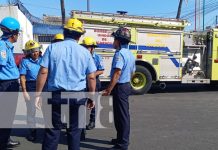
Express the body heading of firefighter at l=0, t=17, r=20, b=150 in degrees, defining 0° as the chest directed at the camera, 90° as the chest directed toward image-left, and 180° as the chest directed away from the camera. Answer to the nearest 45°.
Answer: approximately 270°

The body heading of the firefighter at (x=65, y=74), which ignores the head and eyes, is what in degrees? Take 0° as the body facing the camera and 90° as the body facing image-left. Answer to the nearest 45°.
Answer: approximately 180°

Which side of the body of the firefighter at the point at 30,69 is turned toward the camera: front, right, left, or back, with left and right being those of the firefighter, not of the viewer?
front

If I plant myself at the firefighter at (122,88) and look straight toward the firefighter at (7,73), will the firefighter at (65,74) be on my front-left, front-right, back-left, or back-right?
front-left

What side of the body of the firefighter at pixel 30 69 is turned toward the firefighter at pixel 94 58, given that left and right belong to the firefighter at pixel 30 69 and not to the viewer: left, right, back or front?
left

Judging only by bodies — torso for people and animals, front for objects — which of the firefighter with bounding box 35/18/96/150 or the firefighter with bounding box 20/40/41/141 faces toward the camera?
the firefighter with bounding box 20/40/41/141

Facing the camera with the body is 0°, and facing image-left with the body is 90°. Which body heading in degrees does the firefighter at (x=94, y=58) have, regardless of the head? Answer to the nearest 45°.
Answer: approximately 45°

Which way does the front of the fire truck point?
to the viewer's right

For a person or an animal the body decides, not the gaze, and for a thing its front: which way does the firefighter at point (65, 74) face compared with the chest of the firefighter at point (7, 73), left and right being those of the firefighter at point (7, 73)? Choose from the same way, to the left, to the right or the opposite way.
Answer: to the left

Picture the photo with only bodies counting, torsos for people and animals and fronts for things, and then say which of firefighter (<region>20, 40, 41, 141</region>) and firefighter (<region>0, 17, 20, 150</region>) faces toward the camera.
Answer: firefighter (<region>20, 40, 41, 141</region>)

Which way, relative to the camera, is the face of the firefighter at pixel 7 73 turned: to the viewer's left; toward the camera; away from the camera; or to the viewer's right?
to the viewer's right

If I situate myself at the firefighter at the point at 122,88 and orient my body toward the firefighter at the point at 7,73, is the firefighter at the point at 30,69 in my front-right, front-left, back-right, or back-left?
front-right

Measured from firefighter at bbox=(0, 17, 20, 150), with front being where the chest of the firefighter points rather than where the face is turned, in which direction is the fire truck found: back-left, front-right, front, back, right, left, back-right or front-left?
front-left
